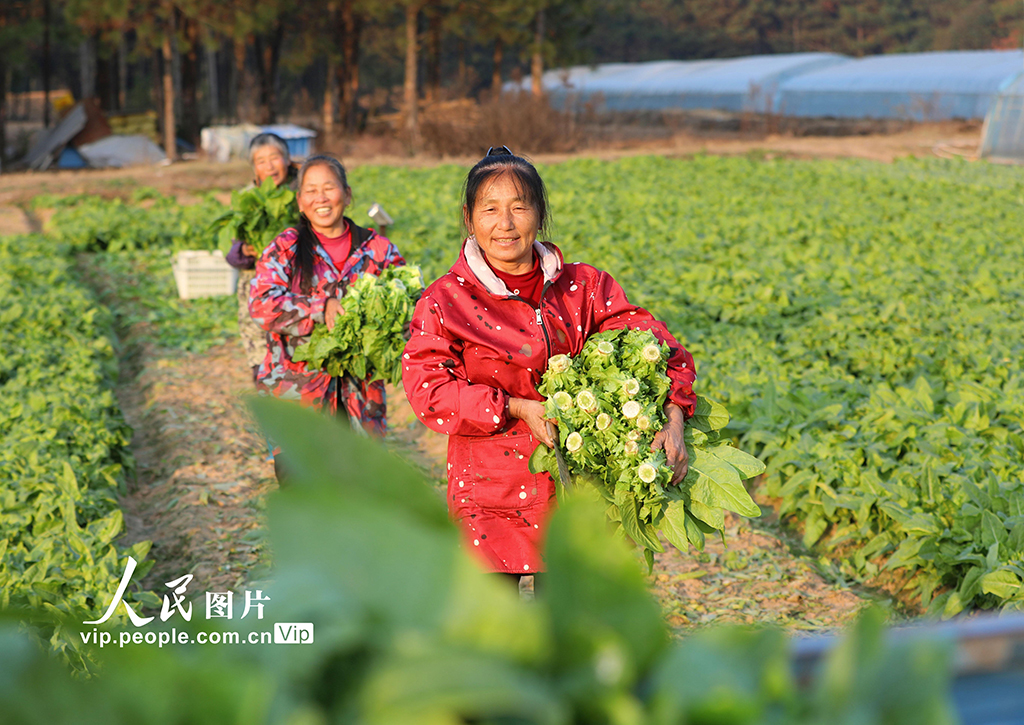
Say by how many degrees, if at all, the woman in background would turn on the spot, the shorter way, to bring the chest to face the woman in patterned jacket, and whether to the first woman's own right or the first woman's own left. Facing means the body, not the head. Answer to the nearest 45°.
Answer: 0° — they already face them

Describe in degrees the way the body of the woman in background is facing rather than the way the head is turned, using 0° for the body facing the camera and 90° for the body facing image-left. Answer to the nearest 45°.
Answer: approximately 0°

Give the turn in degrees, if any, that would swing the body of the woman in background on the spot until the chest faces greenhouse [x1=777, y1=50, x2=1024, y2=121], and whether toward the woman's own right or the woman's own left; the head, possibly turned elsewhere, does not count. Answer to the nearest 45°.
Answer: approximately 135° to the woman's own left

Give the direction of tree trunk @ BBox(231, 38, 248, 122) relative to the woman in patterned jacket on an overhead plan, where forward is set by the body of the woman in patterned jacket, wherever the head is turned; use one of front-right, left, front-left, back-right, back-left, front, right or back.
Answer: back-left

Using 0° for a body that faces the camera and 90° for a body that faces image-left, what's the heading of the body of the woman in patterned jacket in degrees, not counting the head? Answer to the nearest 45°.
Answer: approximately 315°

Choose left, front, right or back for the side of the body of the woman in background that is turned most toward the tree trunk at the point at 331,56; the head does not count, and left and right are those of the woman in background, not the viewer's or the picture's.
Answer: back

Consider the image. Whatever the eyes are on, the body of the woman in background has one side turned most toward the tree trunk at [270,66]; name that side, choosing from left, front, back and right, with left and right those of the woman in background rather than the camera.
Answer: back

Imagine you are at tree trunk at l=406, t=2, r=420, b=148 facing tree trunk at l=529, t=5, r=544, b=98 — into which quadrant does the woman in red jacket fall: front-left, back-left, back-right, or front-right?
back-right
